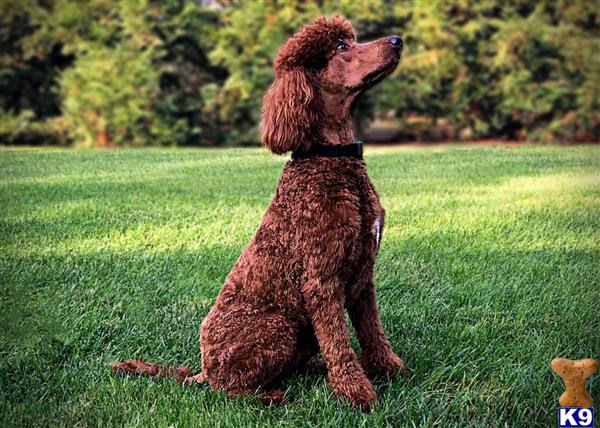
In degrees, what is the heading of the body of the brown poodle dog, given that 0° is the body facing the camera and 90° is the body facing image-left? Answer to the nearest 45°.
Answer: approximately 270°
